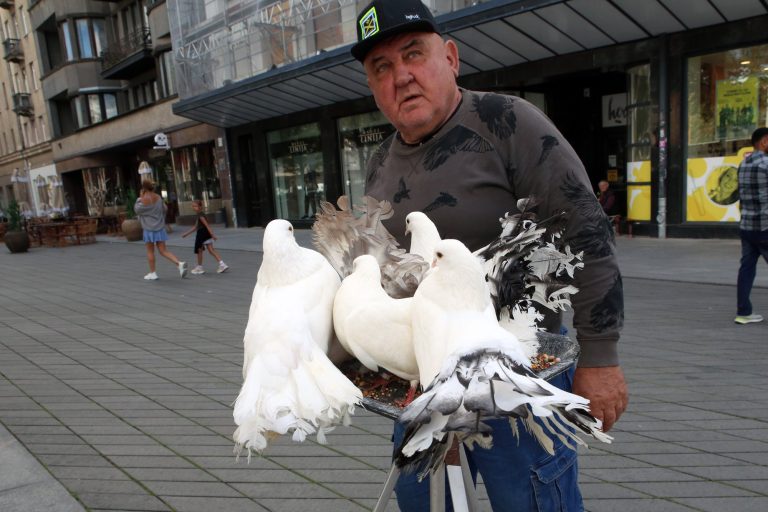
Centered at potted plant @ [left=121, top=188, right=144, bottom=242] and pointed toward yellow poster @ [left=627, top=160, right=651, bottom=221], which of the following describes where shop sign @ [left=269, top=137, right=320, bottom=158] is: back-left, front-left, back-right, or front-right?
front-left

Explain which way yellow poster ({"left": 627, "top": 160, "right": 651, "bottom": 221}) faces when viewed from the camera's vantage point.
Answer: facing the viewer

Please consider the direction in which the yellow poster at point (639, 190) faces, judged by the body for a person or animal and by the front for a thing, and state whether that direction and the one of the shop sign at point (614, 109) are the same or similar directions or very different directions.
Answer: same or similar directions

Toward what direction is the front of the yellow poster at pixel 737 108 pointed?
toward the camera

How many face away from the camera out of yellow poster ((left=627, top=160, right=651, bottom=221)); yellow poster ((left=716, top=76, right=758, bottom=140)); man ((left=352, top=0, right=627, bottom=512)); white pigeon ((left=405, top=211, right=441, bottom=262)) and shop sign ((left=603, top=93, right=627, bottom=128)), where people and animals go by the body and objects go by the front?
0

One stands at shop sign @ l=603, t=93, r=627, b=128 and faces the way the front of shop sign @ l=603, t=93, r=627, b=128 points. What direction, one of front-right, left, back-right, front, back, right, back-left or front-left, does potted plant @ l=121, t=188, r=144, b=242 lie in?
right

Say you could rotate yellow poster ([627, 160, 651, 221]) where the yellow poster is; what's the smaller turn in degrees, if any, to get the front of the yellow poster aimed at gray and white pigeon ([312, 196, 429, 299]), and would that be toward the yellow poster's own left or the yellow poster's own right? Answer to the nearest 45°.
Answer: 0° — it already faces it

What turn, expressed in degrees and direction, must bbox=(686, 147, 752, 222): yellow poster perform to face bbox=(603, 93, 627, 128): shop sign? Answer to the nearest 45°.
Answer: approximately 135° to its right

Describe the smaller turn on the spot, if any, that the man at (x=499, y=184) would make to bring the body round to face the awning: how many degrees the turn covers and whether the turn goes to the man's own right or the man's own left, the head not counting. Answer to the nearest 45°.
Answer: approximately 135° to the man's own right

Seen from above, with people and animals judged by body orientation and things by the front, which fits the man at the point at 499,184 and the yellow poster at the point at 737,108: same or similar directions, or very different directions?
same or similar directions

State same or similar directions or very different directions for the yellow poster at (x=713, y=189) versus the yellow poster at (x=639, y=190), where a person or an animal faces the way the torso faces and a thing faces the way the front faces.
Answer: same or similar directions

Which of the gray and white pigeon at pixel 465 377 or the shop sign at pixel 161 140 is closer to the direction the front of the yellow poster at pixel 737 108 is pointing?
the gray and white pigeon

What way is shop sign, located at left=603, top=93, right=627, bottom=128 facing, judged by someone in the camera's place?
facing the viewer

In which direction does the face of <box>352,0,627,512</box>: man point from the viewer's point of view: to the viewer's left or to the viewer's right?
to the viewer's left

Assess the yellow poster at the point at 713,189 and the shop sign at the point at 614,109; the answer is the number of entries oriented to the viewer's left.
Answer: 0
